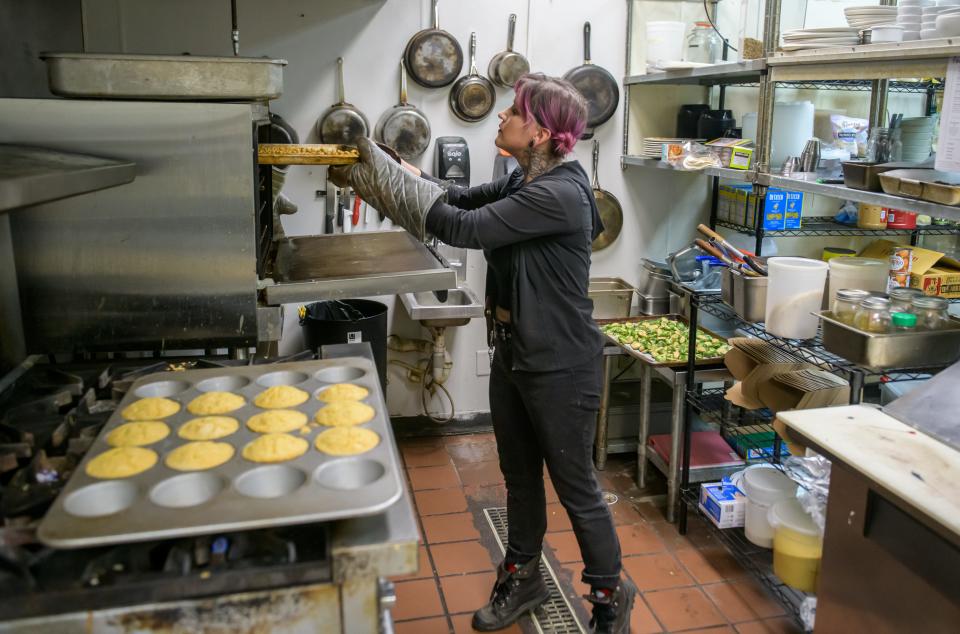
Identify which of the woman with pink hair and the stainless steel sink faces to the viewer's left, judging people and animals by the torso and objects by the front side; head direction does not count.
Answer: the woman with pink hair

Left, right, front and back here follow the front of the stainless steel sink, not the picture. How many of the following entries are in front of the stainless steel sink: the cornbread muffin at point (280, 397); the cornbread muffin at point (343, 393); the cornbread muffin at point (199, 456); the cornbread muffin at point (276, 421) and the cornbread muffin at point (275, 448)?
5

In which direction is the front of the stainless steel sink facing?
toward the camera

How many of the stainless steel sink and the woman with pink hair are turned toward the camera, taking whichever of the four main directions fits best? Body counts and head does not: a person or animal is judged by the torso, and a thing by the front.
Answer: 1

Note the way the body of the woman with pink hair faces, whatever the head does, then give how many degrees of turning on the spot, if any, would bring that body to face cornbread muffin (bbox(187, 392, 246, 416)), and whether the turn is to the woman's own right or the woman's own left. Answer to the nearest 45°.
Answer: approximately 45° to the woman's own left

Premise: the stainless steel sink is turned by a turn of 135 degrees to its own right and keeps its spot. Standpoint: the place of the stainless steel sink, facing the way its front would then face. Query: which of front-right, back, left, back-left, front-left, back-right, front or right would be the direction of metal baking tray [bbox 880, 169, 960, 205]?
back

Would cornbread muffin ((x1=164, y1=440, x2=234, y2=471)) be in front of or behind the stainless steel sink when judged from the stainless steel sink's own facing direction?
in front

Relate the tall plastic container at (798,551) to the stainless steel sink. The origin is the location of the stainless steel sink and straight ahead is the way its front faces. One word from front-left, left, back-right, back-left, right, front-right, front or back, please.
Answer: front-left

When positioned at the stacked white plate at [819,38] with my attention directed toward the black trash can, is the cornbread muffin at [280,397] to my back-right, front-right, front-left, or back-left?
front-left

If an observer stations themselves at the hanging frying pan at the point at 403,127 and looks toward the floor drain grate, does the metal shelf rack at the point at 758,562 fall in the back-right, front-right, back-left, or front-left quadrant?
front-left

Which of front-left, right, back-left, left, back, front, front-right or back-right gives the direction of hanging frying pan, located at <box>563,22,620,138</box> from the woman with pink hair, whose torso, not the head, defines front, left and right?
right

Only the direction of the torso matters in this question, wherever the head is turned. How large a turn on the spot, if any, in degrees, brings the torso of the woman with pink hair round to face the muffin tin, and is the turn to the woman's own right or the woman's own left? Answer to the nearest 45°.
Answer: approximately 45° to the woman's own left

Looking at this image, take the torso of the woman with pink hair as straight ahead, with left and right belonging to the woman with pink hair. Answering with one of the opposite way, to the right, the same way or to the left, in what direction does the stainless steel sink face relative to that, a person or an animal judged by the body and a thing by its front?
to the left

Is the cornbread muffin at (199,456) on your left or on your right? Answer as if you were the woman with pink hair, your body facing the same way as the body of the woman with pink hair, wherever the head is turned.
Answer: on your left

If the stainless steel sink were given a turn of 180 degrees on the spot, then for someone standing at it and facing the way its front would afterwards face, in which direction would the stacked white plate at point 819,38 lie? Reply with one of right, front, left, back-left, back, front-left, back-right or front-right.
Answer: back-right

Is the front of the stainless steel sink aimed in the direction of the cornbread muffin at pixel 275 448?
yes

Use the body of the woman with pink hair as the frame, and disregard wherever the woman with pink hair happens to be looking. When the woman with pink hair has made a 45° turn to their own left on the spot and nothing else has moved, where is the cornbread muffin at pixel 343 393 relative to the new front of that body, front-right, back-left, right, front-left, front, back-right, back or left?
front

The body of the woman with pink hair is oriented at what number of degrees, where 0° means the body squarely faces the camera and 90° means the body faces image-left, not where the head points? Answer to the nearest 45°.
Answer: approximately 90°
